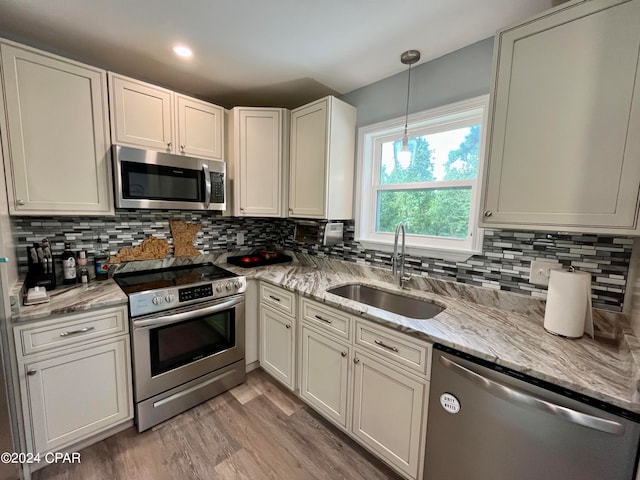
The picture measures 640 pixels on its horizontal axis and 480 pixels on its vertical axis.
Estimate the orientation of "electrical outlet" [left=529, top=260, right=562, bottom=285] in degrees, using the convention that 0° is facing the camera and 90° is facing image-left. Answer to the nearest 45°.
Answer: approximately 0°

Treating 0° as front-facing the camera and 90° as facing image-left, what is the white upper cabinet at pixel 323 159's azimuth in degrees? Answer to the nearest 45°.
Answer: approximately 45°

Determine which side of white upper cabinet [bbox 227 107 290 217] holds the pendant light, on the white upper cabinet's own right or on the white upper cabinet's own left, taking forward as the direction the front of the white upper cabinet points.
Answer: on the white upper cabinet's own left

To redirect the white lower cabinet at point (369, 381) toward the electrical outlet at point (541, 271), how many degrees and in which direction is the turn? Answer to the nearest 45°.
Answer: approximately 135° to its left

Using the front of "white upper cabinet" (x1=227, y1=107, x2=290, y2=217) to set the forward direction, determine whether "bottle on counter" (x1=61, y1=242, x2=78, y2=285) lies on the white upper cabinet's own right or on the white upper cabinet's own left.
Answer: on the white upper cabinet's own right

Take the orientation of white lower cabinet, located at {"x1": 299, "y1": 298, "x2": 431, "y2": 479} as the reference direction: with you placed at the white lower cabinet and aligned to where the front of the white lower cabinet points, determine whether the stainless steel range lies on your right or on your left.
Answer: on your right

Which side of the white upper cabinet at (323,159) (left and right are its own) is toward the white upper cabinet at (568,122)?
left

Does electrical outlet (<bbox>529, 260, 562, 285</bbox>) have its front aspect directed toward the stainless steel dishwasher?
yes

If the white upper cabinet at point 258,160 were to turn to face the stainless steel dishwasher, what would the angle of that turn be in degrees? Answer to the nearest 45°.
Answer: approximately 45° to its left

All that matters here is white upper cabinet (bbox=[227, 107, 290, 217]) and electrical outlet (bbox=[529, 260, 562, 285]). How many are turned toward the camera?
2

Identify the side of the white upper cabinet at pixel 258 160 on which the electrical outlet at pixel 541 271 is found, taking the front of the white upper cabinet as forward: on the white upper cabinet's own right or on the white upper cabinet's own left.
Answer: on the white upper cabinet's own left

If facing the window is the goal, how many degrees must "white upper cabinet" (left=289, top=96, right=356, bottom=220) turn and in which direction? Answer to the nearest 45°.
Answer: approximately 135° to its left

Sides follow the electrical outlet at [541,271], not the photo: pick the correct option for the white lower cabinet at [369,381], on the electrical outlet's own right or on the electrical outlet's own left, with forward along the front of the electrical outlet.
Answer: on the electrical outlet's own right

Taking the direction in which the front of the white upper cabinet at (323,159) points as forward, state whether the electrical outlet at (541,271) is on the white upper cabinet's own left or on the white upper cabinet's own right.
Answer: on the white upper cabinet's own left

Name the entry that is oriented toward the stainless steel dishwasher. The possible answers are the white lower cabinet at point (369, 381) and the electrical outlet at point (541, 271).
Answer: the electrical outlet

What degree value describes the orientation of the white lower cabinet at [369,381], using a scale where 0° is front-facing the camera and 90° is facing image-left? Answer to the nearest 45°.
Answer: approximately 45°
